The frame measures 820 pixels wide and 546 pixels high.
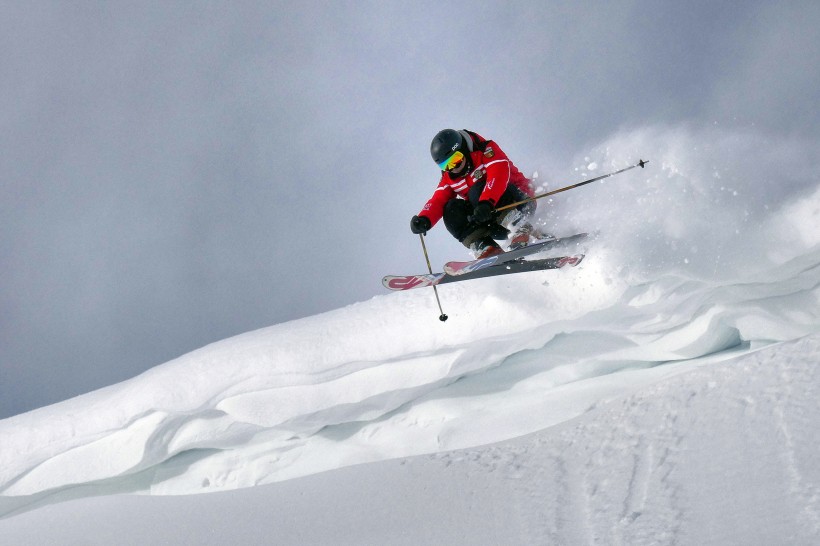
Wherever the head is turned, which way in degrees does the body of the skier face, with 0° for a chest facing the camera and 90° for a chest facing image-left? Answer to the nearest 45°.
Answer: approximately 45°
